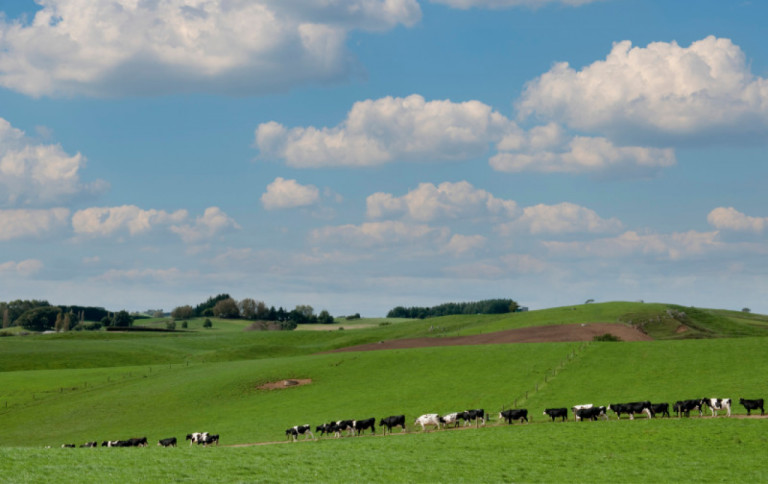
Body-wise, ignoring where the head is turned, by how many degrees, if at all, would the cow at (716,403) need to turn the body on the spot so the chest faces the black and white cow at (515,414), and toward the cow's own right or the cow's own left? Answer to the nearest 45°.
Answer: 0° — it already faces it

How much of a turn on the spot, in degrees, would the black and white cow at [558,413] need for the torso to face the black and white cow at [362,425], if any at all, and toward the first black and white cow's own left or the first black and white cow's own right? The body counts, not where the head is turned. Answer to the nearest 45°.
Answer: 0° — it already faces it

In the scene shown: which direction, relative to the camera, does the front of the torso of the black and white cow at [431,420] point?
to the viewer's left

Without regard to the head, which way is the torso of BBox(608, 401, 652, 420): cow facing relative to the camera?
to the viewer's left

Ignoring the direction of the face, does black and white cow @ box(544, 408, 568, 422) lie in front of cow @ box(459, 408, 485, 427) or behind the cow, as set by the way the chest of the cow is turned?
behind

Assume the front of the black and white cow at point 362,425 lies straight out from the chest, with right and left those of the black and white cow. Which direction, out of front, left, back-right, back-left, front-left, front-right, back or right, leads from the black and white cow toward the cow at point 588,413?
back

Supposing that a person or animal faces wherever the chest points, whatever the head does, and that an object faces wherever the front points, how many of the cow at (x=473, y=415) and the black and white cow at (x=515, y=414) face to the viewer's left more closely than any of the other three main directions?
2

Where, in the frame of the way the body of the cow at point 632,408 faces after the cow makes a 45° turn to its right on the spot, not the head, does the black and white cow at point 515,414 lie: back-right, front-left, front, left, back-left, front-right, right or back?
front-left

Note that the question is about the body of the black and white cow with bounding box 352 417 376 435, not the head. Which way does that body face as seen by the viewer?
to the viewer's left

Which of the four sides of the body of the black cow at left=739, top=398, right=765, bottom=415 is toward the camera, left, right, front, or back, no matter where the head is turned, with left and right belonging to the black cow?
left

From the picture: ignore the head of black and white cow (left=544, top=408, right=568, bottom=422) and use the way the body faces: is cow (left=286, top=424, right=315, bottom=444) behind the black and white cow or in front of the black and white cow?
in front

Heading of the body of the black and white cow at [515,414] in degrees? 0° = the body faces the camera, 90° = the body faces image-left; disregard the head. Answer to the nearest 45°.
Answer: approximately 90°

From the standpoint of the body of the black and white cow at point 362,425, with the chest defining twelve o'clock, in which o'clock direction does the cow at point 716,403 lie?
The cow is roughly at 6 o'clock from the black and white cow.

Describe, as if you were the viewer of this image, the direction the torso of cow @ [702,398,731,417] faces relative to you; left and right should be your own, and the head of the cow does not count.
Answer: facing to the left of the viewer

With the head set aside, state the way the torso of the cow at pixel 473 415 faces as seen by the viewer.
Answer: to the viewer's left

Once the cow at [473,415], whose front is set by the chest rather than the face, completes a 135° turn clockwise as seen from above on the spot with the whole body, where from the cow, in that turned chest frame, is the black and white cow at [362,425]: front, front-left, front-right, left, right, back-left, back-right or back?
back-left

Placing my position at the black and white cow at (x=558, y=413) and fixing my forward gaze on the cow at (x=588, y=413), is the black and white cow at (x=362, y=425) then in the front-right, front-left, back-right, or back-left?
back-right

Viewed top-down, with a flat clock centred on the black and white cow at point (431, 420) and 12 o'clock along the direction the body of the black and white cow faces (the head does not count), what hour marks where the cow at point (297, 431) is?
The cow is roughly at 12 o'clock from the black and white cow.

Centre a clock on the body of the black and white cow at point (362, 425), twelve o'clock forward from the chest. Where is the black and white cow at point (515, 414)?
the black and white cow at point (515, 414) is roughly at 6 o'clock from the black and white cow at point (362, 425).

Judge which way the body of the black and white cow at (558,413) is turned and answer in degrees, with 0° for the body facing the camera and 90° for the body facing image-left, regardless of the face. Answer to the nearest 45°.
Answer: approximately 90°
